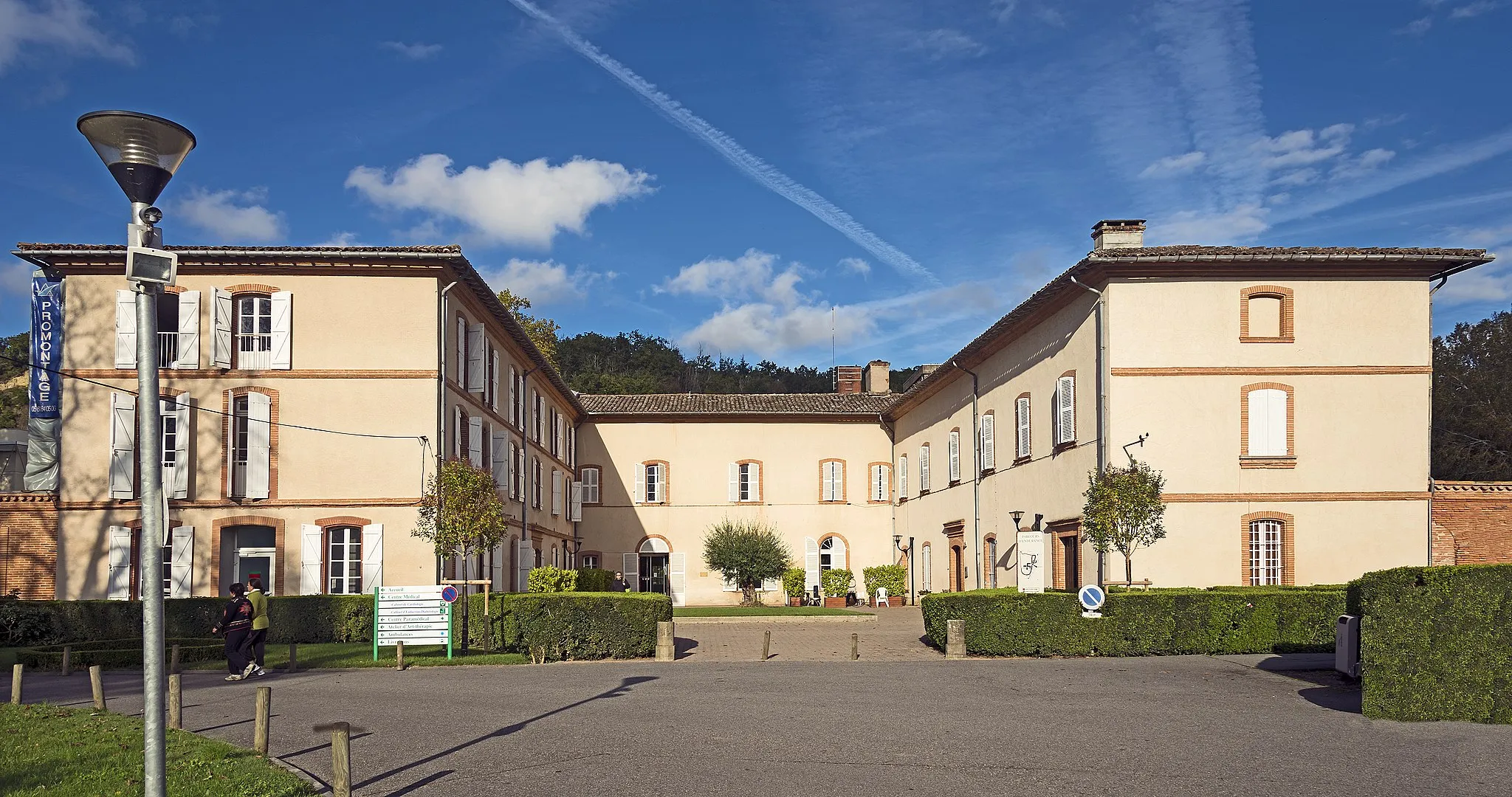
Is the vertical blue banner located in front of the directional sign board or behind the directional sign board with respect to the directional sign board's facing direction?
behind

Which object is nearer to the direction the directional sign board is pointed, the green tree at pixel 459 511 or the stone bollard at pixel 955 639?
the stone bollard

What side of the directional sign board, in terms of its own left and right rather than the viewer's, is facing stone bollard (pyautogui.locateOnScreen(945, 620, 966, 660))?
left

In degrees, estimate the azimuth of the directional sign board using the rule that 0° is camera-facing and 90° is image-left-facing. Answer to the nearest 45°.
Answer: approximately 0°
